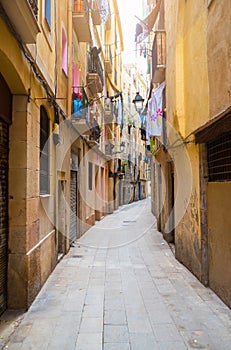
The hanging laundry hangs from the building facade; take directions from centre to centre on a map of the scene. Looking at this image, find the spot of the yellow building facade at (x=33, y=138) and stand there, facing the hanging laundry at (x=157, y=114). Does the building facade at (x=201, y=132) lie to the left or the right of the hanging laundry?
right

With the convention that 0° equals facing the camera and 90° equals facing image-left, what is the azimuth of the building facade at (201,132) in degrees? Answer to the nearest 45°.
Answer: approximately 90°

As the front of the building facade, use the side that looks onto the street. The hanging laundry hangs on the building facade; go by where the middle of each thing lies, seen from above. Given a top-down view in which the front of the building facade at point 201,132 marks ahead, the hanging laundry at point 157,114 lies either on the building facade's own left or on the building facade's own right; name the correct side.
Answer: on the building facade's own right

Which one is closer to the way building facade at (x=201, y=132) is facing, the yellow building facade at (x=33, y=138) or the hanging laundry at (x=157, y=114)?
the yellow building facade

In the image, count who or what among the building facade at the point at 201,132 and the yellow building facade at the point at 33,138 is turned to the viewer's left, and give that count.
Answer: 1

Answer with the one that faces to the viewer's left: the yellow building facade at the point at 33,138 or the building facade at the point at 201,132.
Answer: the building facade

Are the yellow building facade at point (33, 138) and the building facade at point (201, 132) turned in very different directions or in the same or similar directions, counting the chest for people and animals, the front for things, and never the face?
very different directions

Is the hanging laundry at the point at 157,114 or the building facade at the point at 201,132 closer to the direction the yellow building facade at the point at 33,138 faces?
the building facade

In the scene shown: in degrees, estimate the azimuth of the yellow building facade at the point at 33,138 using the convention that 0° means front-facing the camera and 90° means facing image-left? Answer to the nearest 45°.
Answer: approximately 270°

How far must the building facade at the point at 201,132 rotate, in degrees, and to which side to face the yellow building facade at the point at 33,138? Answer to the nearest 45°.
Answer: approximately 45° to its left

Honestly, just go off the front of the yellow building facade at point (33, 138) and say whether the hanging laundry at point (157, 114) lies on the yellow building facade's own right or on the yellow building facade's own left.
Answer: on the yellow building facade's own left
